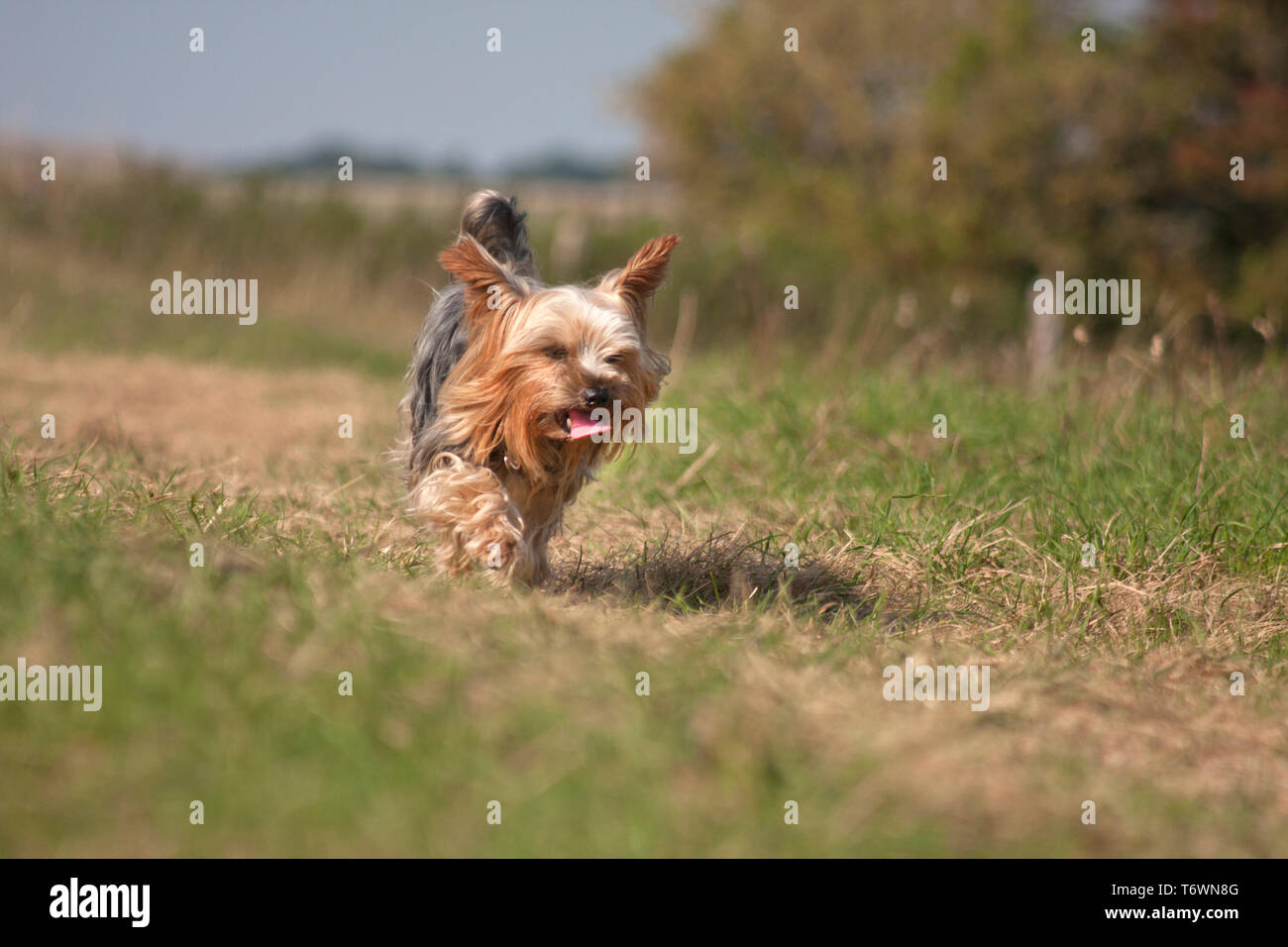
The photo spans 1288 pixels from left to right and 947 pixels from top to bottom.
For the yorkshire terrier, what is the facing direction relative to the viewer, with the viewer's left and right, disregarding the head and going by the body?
facing the viewer and to the right of the viewer
